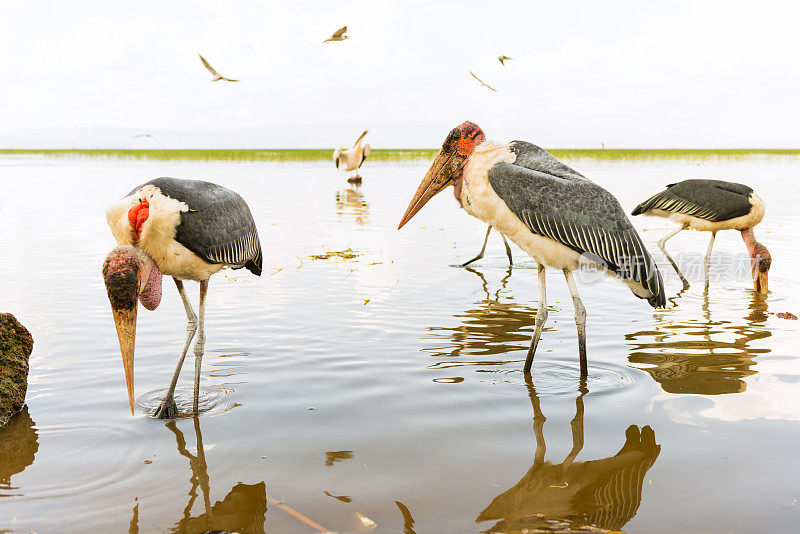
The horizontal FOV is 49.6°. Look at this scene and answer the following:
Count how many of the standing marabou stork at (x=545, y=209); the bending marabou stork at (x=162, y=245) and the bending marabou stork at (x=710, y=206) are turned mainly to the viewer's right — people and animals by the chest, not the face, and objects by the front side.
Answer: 1

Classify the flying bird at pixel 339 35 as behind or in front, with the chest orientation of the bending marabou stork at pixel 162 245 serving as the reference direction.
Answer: behind

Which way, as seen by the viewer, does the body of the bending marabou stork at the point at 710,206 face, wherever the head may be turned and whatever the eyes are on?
to the viewer's right

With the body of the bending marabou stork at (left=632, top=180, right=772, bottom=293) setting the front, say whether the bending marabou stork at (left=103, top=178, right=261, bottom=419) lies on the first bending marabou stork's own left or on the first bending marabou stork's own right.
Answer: on the first bending marabou stork's own right

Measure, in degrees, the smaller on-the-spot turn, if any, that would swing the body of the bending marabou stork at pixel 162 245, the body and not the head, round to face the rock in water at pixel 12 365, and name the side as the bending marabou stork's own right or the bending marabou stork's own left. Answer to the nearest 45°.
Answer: approximately 45° to the bending marabou stork's own right

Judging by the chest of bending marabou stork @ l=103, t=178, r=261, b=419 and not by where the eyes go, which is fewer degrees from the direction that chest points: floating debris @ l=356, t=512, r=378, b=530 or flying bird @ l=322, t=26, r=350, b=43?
the floating debris

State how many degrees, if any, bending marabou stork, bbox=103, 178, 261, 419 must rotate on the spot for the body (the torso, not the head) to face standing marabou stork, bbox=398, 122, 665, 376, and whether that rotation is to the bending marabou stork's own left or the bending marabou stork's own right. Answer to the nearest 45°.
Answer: approximately 135° to the bending marabou stork's own left

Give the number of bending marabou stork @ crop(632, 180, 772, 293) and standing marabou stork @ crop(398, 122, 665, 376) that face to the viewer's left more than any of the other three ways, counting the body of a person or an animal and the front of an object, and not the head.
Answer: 1

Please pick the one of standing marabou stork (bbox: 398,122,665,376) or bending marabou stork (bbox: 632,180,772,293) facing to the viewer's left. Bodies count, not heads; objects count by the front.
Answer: the standing marabou stork

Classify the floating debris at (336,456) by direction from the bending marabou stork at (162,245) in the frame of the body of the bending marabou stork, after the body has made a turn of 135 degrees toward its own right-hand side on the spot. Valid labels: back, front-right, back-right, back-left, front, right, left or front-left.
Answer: back-right

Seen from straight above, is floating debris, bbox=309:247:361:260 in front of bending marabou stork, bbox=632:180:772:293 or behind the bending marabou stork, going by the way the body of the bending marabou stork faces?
behind

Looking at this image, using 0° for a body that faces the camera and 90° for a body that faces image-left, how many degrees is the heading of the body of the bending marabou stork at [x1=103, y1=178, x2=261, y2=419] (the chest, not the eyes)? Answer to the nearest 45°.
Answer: approximately 45°

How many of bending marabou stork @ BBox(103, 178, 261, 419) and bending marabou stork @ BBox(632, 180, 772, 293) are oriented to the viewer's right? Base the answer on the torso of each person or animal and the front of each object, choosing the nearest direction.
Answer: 1

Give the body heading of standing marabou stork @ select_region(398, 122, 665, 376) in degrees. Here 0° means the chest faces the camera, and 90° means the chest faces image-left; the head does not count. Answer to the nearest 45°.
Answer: approximately 90°

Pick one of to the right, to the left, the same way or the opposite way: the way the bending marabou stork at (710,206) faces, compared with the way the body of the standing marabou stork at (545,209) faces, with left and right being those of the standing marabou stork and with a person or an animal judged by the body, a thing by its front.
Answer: the opposite way
